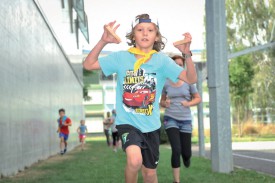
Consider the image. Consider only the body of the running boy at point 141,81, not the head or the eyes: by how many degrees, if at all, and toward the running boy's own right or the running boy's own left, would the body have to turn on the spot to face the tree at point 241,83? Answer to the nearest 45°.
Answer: approximately 180°

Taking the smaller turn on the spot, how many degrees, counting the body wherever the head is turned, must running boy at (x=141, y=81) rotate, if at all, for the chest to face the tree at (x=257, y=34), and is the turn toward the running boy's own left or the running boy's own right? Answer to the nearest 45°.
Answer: approximately 180°

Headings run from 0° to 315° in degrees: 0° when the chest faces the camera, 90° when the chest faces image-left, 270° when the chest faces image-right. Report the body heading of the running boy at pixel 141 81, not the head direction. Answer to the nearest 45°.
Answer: approximately 0°

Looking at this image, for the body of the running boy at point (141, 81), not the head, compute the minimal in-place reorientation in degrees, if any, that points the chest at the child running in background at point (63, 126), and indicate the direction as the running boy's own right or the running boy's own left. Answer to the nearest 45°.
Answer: approximately 180°
